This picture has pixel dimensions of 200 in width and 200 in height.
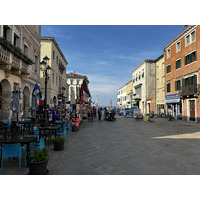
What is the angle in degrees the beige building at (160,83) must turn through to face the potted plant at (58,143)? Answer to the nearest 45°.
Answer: approximately 45° to its left

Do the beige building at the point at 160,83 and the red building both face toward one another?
no

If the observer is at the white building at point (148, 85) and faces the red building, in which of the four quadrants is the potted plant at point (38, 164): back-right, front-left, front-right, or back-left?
front-right

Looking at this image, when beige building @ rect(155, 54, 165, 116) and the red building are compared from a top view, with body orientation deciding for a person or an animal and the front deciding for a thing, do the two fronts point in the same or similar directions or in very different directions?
same or similar directions

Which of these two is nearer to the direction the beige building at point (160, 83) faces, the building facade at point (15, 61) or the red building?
the building facade

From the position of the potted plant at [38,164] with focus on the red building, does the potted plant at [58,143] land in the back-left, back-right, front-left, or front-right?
front-left

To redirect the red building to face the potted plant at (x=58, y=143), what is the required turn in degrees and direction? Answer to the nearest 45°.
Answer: approximately 45° to its left

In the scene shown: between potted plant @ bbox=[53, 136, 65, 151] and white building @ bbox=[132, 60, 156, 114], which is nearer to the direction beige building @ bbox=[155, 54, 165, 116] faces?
the potted plant

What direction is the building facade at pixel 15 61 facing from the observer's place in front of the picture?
facing the viewer and to the right of the viewer

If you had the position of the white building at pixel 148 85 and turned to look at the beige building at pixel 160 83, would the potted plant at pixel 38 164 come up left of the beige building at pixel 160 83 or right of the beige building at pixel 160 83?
right

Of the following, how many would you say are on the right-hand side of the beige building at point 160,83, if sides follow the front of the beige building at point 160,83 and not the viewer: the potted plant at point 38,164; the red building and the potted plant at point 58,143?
0

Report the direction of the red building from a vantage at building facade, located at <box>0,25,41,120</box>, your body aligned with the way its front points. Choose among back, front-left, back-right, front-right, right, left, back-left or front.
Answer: front-left

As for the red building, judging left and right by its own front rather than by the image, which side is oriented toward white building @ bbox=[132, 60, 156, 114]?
right

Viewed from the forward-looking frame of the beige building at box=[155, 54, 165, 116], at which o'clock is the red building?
The red building is roughly at 10 o'clock from the beige building.

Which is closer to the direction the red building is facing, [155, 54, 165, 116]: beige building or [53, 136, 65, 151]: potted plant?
the potted plant

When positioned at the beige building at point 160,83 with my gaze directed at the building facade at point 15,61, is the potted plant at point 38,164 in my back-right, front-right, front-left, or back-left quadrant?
front-left

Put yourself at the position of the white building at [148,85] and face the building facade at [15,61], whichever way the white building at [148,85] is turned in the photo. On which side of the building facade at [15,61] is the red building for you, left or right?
left

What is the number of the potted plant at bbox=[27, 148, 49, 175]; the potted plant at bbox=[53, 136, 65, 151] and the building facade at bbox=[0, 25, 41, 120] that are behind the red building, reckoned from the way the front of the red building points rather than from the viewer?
0

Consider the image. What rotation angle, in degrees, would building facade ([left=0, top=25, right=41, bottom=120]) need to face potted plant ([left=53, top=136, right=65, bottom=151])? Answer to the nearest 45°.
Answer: approximately 45° to its right

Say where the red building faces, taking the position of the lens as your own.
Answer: facing the viewer and to the left of the viewer

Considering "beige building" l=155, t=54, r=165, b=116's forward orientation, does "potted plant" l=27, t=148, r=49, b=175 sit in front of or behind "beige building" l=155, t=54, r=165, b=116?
in front
